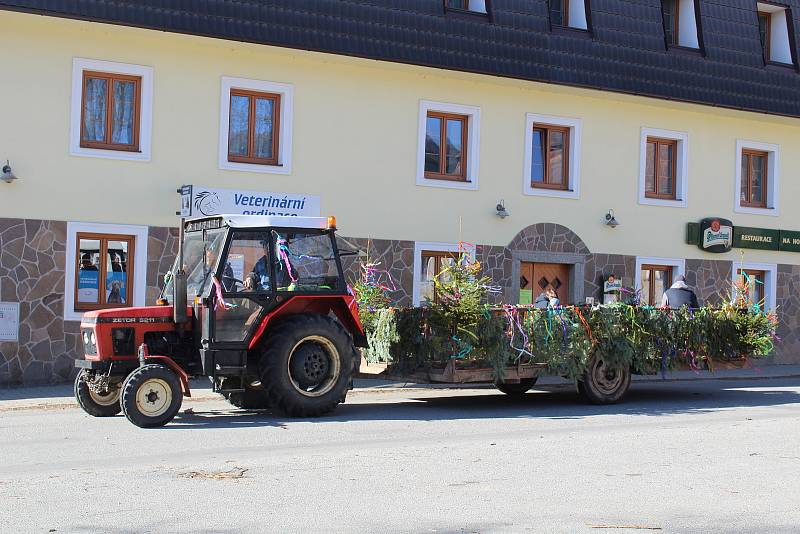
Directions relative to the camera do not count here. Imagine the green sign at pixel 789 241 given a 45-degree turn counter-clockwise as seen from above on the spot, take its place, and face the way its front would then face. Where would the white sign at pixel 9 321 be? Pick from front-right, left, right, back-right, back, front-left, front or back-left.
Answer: right

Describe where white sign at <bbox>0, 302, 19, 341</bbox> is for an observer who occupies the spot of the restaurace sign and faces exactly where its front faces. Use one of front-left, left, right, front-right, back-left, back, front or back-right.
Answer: front-right

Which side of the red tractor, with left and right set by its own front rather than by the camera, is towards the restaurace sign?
back

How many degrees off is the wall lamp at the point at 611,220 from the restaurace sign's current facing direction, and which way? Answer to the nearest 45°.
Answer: approximately 45° to its right

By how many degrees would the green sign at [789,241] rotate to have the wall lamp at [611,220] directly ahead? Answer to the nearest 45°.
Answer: approximately 45° to its right

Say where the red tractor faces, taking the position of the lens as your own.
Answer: facing the viewer and to the left of the viewer

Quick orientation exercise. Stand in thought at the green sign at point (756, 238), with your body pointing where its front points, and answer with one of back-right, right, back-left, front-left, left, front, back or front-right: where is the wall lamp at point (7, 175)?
front-right

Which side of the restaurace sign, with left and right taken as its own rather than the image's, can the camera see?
front

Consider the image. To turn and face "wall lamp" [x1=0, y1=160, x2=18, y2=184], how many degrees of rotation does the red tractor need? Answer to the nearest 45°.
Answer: approximately 90° to its right

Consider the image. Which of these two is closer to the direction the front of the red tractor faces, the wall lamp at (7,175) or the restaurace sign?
the wall lamp

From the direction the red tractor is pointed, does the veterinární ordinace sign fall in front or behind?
behind

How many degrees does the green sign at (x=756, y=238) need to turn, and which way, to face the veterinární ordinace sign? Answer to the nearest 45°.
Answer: approximately 45° to its right
